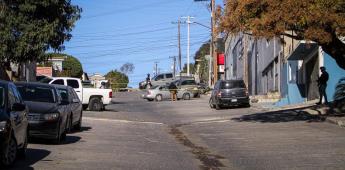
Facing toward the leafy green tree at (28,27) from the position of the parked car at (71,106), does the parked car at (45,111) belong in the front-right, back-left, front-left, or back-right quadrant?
back-left

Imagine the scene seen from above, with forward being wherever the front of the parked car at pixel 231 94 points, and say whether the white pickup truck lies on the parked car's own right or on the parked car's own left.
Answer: on the parked car's own left

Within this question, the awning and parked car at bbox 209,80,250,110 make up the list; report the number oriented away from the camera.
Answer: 1

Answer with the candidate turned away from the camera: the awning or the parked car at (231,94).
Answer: the parked car

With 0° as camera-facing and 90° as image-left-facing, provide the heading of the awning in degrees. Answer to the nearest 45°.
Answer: approximately 45°

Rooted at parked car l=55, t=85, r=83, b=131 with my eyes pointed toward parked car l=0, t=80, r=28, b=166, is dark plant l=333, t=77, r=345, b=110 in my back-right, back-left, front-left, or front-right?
back-left

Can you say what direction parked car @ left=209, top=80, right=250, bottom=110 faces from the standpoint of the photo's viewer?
facing away from the viewer
